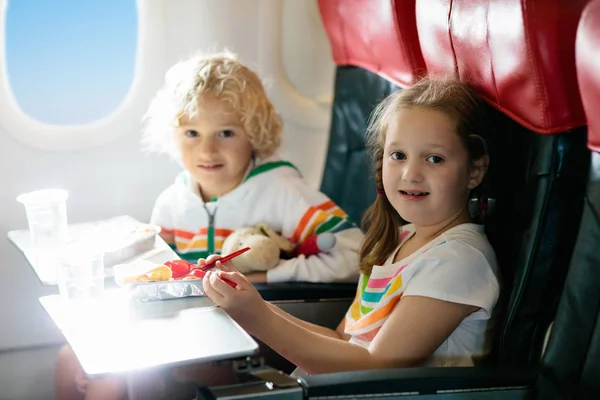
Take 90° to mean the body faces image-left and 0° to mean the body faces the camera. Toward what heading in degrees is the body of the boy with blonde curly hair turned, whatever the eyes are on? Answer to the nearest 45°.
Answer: approximately 45°

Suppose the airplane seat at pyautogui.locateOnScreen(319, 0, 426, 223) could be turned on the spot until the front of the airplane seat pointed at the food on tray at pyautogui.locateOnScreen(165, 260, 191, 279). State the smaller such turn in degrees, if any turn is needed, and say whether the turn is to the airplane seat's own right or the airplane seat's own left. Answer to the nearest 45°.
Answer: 0° — it already faces it

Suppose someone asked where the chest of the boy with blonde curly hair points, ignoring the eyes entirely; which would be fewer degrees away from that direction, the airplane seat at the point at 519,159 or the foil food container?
the foil food container

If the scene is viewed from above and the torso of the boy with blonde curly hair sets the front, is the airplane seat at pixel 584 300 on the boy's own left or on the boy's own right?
on the boy's own left

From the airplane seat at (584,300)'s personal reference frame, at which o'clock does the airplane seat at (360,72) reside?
the airplane seat at (360,72) is roughly at 3 o'clock from the airplane seat at (584,300).

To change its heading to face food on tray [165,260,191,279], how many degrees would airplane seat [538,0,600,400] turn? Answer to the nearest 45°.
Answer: approximately 45° to its right
